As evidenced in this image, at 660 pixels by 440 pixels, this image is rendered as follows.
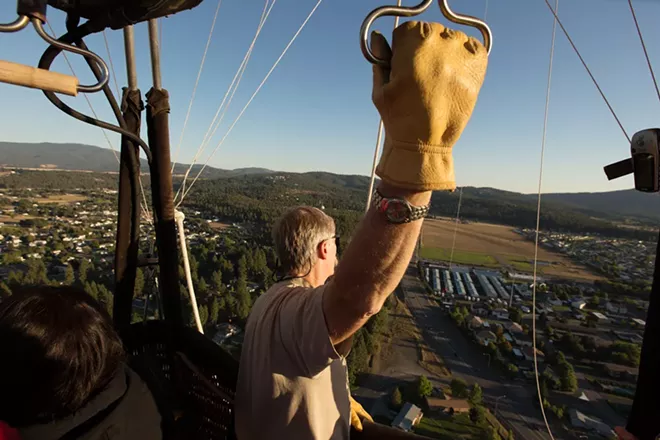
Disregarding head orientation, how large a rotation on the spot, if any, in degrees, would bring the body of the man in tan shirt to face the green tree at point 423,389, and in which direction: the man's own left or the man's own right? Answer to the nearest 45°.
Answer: approximately 45° to the man's own left

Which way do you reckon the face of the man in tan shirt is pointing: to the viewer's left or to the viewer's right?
to the viewer's right

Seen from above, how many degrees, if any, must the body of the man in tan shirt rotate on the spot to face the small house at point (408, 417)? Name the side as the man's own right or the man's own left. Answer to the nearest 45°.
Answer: approximately 45° to the man's own left

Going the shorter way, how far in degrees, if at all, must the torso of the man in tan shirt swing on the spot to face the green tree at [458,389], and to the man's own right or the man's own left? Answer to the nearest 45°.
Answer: approximately 45° to the man's own left

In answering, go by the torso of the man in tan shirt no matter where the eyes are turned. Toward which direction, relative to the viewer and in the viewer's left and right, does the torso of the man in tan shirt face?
facing away from the viewer and to the right of the viewer

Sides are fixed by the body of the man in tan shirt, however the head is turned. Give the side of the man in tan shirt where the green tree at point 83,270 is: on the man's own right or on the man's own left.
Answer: on the man's own left
